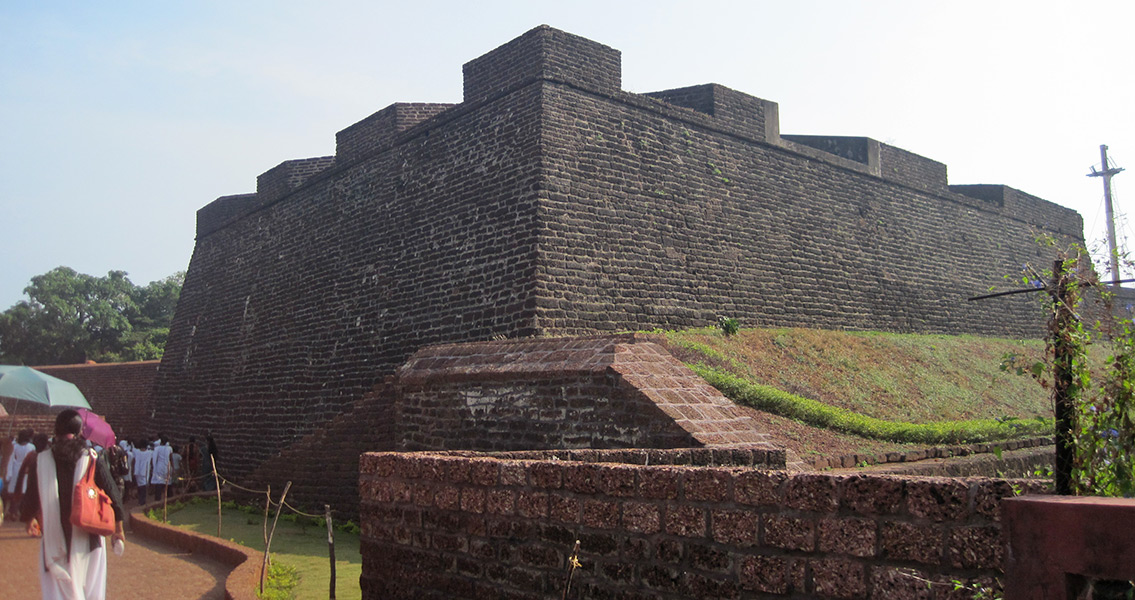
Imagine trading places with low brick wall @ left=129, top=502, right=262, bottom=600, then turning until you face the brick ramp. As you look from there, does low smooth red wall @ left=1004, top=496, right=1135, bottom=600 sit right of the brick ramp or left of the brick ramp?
right

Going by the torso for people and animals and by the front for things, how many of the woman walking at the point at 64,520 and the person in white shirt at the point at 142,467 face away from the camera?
2

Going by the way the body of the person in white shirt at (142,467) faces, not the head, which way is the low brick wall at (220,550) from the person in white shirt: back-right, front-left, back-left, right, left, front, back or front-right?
back

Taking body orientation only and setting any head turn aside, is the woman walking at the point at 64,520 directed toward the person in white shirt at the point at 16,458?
yes

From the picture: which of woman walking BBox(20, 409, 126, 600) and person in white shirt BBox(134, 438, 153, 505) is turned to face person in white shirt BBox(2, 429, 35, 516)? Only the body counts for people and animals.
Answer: the woman walking

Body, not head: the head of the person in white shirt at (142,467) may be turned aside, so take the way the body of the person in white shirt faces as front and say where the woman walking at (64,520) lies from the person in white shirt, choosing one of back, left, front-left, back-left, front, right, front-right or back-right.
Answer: back

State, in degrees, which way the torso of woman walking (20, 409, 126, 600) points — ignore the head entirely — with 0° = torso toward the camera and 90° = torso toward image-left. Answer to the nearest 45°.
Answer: approximately 180°

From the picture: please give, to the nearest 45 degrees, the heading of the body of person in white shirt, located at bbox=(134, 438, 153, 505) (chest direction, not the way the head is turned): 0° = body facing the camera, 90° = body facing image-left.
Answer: approximately 180°
